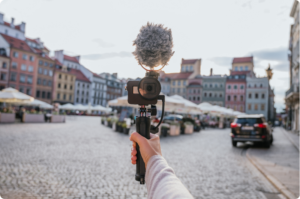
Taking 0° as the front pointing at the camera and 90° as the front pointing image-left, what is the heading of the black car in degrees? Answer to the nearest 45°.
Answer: approximately 180°

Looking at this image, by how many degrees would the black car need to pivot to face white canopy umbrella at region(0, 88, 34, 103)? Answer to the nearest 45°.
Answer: approximately 90° to its left
